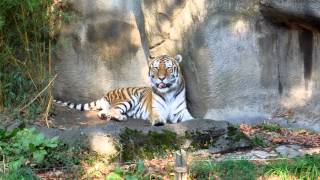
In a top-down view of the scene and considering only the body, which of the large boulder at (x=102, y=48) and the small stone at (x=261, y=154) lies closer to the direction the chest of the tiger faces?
the small stone

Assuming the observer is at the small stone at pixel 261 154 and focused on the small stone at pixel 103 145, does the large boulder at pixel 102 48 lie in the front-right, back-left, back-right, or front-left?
front-right

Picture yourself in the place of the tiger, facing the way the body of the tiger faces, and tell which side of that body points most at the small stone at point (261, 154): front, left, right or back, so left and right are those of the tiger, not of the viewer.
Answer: front

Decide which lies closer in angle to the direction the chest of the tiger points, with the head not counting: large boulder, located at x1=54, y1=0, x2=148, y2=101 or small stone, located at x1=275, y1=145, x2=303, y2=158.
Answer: the small stone

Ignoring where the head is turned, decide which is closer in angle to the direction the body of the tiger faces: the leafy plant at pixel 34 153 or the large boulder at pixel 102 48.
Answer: the leafy plant

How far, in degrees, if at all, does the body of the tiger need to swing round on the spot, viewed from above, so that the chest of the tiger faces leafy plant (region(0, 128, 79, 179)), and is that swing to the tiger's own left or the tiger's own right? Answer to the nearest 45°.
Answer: approximately 90° to the tiger's own right

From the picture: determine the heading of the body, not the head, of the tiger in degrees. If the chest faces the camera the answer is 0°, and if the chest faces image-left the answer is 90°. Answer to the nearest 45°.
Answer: approximately 315°

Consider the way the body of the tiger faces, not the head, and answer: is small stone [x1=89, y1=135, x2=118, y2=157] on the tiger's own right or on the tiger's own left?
on the tiger's own right

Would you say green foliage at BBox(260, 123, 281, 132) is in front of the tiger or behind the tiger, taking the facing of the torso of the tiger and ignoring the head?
in front

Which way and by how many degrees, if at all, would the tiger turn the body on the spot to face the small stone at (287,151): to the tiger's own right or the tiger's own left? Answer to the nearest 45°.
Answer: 0° — it already faces it
